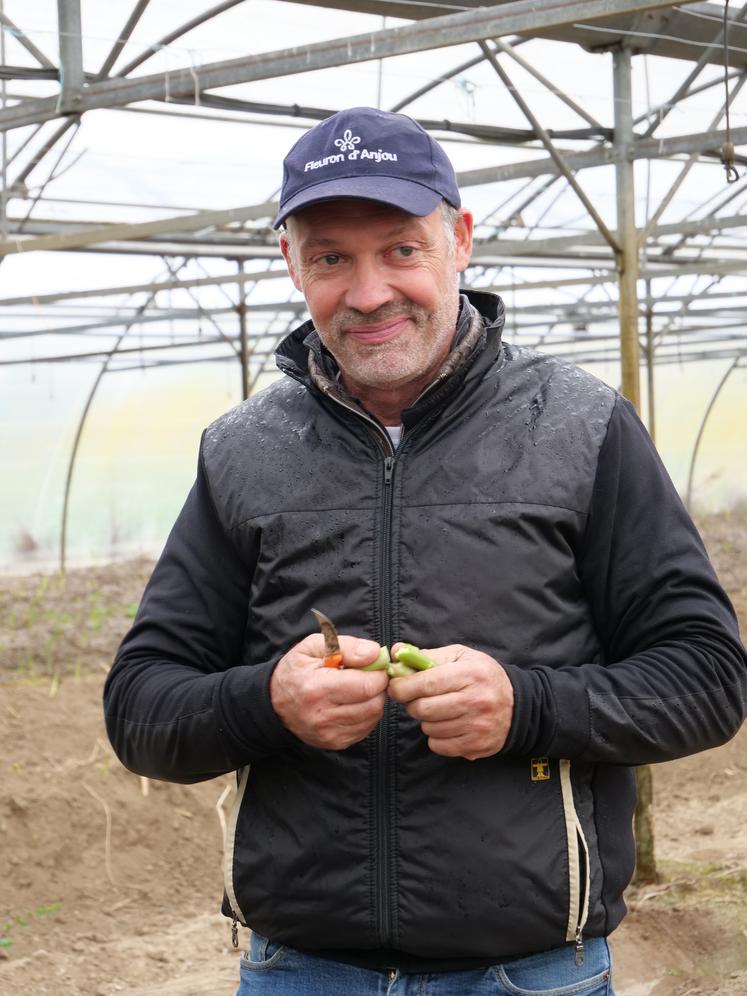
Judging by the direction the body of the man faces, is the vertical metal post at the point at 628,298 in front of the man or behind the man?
behind

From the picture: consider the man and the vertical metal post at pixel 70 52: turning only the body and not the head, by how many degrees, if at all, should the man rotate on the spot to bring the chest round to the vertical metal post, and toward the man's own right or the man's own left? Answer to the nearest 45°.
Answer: approximately 135° to the man's own right

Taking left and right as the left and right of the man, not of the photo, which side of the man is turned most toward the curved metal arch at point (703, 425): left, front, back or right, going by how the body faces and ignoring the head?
back

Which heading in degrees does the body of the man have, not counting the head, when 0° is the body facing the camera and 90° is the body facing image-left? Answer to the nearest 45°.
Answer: approximately 0°

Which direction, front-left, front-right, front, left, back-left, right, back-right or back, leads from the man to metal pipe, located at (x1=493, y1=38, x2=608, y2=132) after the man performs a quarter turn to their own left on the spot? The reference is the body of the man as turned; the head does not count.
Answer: left

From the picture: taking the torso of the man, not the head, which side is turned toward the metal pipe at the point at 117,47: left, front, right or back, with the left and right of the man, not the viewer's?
back

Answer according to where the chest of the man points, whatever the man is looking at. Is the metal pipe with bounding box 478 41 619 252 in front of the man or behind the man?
behind

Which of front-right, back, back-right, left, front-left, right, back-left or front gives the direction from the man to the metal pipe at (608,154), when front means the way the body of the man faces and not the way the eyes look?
back

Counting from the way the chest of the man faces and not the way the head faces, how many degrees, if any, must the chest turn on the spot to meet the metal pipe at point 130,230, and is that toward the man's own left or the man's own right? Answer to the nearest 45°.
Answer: approximately 180°

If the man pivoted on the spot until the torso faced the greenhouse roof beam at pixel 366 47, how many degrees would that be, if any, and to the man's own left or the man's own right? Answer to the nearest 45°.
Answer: approximately 180°

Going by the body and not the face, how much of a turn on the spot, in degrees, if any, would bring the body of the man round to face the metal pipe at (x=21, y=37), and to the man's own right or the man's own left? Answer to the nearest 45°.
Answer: approximately 135° to the man's own right
